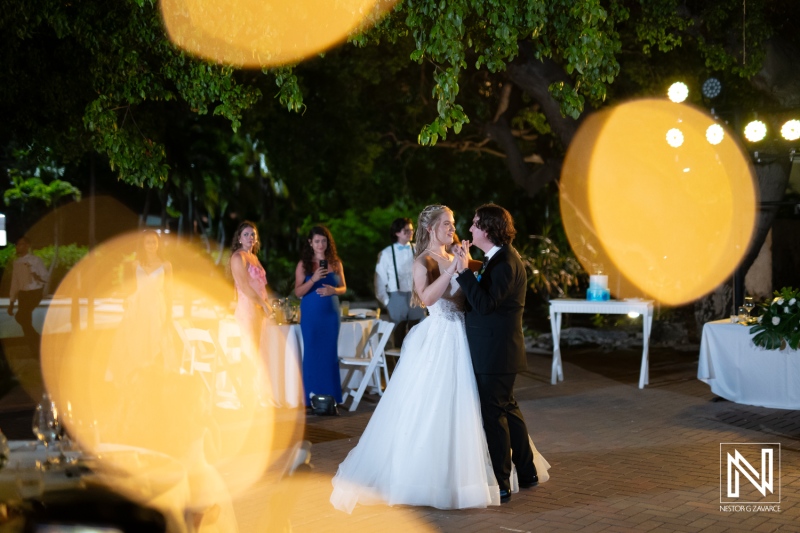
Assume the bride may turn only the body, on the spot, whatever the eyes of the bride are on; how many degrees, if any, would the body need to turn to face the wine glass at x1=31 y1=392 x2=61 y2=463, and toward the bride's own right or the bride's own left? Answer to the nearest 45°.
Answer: approximately 135° to the bride's own right

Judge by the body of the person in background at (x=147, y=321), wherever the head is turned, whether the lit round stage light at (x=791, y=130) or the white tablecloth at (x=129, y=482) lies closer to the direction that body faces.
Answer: the white tablecloth

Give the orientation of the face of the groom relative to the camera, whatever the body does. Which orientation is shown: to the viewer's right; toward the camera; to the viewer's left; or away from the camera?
to the viewer's left

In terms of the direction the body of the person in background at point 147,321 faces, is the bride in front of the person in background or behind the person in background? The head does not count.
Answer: in front

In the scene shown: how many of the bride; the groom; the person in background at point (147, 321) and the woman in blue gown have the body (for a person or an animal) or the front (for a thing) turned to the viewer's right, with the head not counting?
1

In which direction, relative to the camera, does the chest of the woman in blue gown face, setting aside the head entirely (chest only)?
toward the camera

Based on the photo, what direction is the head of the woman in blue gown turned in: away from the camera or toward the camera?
toward the camera

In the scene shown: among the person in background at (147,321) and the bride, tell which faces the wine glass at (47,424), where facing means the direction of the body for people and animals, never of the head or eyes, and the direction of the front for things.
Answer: the person in background

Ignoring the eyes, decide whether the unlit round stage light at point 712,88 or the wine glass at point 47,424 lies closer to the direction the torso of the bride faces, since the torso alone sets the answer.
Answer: the unlit round stage light

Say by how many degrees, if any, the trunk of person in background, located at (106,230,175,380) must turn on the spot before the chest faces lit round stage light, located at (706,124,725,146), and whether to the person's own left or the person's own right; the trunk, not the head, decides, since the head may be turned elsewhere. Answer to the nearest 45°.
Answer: approximately 90° to the person's own left

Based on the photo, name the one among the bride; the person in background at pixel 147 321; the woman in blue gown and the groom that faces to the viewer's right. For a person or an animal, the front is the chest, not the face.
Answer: the bride

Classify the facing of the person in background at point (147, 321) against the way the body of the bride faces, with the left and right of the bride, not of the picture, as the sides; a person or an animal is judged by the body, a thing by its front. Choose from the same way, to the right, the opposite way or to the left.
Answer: to the right

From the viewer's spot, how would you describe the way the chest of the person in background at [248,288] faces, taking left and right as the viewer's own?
facing the viewer and to the right of the viewer

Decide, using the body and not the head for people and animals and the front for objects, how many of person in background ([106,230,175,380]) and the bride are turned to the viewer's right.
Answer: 1

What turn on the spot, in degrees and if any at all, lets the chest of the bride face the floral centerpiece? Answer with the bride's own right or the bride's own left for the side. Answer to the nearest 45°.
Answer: approximately 45° to the bride's own left

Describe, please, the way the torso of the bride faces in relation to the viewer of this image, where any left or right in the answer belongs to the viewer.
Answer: facing to the right of the viewer

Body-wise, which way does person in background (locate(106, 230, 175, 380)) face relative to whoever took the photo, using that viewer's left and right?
facing the viewer

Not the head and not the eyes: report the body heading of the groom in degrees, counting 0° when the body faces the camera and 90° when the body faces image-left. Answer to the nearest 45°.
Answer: approximately 90°

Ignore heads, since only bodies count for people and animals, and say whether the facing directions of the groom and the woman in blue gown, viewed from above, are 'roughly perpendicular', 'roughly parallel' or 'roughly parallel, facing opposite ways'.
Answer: roughly perpendicular

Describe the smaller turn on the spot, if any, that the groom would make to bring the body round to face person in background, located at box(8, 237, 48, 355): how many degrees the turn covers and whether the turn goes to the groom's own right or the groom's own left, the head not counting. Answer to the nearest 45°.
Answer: approximately 45° to the groom's own right
